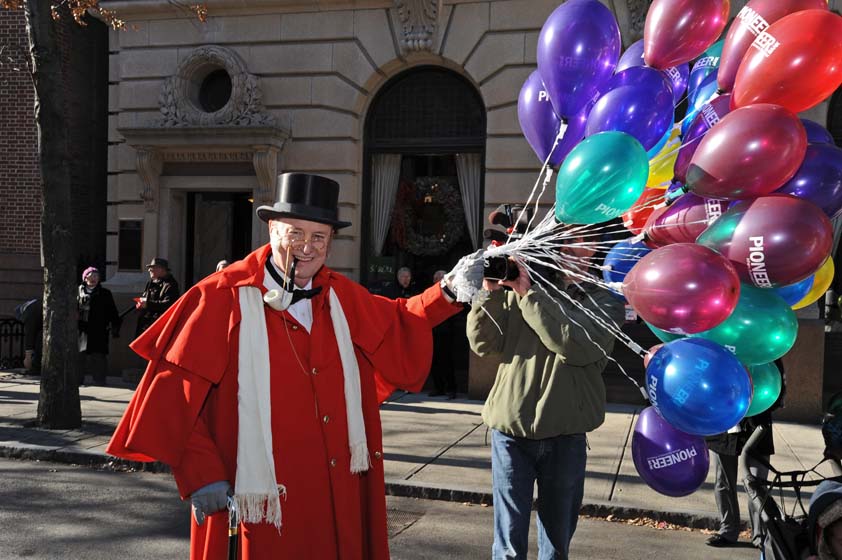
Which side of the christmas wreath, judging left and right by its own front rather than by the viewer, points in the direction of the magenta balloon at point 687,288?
front

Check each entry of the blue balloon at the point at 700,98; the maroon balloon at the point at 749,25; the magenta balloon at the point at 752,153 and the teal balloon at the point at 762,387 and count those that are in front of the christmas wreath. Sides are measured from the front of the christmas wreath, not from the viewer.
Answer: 4

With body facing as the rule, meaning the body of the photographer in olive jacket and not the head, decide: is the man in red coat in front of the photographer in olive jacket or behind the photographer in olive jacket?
in front

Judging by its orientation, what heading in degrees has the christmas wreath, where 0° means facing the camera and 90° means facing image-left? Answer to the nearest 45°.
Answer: approximately 0°

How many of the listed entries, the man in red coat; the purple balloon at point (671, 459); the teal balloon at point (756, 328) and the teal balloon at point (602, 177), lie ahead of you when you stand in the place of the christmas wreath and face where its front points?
4
